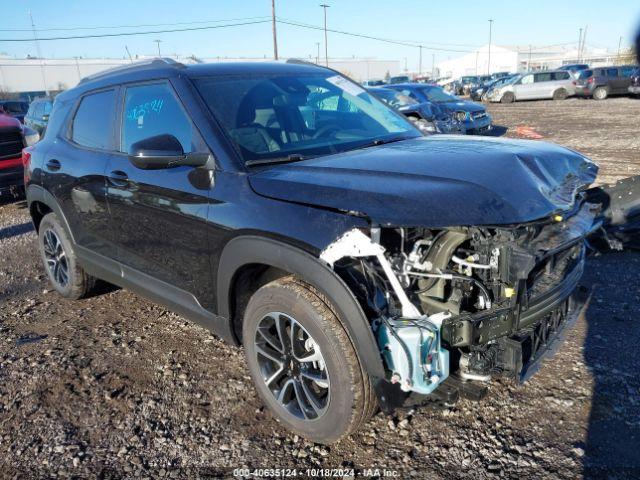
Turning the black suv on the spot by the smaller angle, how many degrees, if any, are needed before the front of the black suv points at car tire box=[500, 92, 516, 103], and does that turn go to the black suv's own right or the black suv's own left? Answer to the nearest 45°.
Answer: approximately 135° to the black suv's own left

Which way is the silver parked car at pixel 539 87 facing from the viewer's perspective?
to the viewer's left

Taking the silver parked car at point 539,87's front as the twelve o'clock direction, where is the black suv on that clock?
The black suv is roughly at 9 o'clock from the silver parked car.

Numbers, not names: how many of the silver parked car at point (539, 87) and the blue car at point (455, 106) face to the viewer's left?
1

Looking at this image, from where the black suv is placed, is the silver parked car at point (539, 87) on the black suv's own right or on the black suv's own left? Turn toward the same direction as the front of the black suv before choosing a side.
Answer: on the black suv's own left

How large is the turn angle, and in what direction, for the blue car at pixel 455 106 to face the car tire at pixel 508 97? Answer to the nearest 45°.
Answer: approximately 135° to its left

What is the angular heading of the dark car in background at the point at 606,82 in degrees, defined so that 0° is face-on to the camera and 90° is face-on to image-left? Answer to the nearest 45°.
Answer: approximately 225°

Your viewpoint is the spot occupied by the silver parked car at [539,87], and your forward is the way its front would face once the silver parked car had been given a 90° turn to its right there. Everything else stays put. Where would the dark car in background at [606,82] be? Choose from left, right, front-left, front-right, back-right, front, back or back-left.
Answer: right
